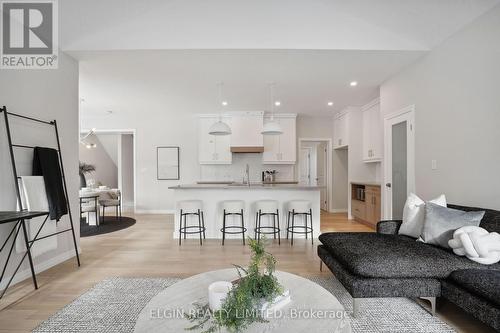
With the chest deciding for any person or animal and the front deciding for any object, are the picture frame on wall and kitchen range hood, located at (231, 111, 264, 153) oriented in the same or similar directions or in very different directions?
same or similar directions

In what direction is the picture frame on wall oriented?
toward the camera

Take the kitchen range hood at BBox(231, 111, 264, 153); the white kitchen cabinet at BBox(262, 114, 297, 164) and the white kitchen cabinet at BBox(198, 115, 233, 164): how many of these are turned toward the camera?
3

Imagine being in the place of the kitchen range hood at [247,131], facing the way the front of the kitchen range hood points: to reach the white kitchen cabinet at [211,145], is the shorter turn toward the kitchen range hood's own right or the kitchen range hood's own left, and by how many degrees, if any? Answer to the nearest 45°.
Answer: approximately 90° to the kitchen range hood's own right

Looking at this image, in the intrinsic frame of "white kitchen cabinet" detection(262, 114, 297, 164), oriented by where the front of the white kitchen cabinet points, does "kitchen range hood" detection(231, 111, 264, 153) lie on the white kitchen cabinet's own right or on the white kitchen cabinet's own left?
on the white kitchen cabinet's own right

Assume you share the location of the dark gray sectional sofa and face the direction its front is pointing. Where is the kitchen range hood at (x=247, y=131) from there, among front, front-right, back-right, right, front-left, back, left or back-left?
right

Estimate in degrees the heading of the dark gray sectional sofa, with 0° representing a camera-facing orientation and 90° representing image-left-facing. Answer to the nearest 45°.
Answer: approximately 45°

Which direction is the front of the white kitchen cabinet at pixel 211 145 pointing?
toward the camera

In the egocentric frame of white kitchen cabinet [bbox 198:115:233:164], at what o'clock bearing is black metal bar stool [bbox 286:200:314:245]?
The black metal bar stool is roughly at 11 o'clock from the white kitchen cabinet.

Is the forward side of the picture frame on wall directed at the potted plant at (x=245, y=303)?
yes

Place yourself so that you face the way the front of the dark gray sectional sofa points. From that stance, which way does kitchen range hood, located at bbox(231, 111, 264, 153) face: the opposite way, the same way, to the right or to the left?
to the left

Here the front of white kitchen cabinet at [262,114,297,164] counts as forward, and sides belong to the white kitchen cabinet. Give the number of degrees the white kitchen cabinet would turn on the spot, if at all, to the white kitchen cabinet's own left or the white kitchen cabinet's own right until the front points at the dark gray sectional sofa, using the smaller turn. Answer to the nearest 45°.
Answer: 0° — it already faces it

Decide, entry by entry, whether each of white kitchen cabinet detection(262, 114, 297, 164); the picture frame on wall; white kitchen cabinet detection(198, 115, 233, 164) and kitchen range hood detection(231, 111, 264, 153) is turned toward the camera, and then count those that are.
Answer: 4

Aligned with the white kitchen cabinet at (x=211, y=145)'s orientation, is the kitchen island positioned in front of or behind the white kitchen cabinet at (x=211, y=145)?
in front

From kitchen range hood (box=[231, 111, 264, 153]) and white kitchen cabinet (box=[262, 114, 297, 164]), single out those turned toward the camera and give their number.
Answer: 2

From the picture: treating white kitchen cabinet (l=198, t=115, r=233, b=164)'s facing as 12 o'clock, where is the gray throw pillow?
The gray throw pillow is roughly at 11 o'clock from the white kitchen cabinet.

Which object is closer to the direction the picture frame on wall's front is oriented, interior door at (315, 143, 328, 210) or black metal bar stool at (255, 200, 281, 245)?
the black metal bar stool
